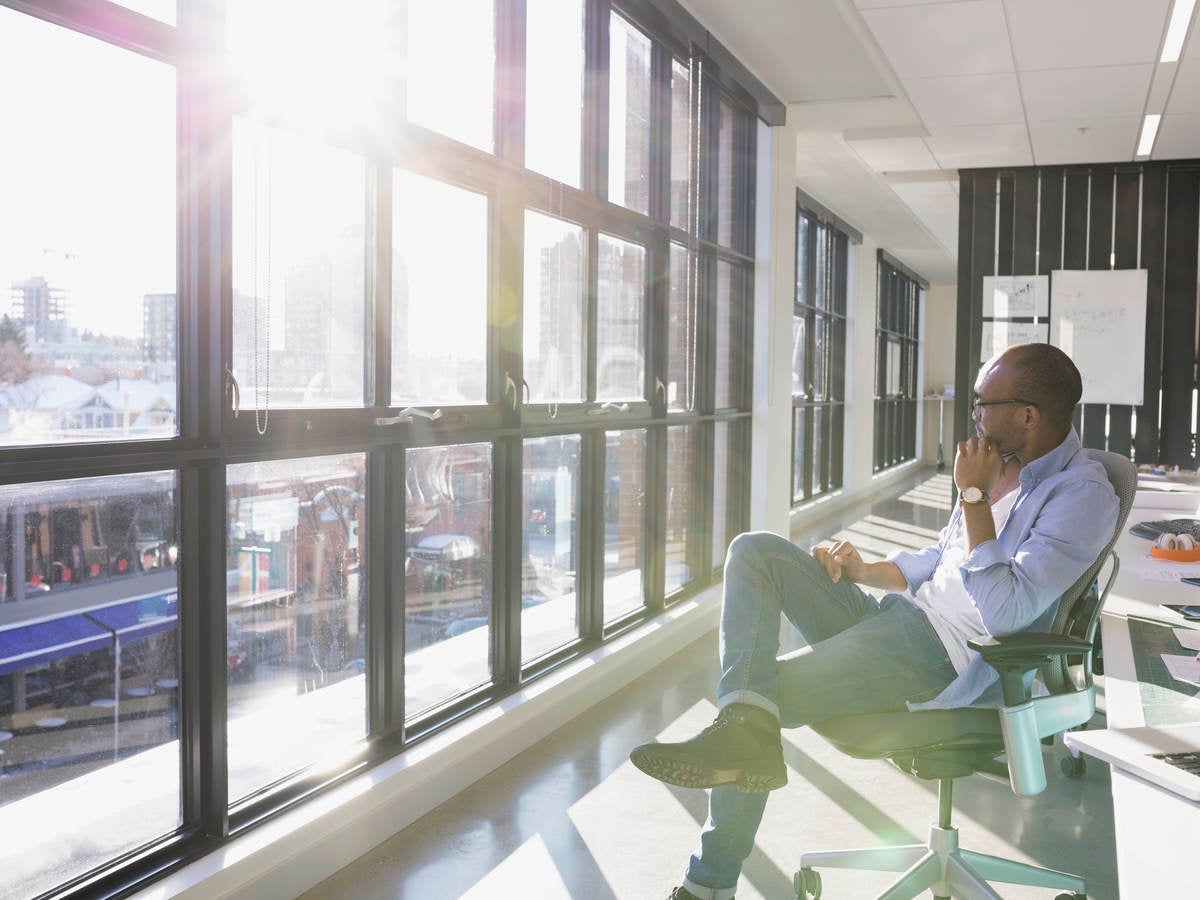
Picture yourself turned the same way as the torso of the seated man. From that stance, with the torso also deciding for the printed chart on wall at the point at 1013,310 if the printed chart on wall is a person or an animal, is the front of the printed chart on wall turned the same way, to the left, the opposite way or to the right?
to the left

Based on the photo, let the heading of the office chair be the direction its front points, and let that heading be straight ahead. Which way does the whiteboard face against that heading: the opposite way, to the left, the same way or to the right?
to the left

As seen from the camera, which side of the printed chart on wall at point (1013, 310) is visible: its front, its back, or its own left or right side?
front

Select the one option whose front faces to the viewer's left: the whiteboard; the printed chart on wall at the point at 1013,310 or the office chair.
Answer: the office chair

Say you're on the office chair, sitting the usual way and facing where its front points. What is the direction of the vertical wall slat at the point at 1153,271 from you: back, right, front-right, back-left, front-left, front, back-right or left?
right

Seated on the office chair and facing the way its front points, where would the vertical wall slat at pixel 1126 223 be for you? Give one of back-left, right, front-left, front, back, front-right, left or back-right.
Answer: right

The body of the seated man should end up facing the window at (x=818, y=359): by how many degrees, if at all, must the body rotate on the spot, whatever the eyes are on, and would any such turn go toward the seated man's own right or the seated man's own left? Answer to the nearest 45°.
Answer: approximately 90° to the seated man's own right

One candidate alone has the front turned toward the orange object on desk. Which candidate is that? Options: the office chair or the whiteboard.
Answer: the whiteboard

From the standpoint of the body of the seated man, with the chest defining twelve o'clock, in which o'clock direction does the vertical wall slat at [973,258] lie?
The vertical wall slat is roughly at 3 o'clock from the seated man.

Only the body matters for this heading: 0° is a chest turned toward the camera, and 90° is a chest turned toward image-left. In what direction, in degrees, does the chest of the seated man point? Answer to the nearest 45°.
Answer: approximately 90°

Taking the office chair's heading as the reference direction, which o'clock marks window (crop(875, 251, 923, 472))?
The window is roughly at 3 o'clock from the office chair.

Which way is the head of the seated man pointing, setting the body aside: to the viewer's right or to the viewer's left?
to the viewer's left

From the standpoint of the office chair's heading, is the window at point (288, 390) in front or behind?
in front

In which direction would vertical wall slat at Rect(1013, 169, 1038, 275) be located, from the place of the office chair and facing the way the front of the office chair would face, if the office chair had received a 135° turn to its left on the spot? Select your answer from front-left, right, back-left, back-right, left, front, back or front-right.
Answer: back-left

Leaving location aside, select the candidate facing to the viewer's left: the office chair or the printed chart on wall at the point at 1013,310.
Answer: the office chair

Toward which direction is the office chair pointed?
to the viewer's left

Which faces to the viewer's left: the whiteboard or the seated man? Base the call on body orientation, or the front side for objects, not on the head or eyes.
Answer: the seated man

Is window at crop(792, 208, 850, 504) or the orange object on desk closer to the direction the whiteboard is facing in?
the orange object on desk

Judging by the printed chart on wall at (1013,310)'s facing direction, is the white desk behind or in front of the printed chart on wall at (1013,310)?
in front

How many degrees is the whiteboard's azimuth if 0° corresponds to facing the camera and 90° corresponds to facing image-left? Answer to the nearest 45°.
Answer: approximately 0°
